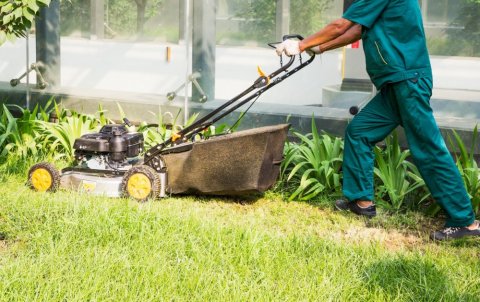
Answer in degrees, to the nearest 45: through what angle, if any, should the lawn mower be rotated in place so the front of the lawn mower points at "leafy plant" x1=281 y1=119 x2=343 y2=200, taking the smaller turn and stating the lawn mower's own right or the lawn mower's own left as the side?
approximately 180°

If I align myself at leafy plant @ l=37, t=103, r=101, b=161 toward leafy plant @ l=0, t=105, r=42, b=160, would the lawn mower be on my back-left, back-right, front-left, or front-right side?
back-left

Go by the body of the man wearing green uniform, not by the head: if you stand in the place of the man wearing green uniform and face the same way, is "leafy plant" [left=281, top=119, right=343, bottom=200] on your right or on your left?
on your right

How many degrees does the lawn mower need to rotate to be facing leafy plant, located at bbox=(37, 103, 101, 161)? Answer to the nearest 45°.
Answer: approximately 45° to its right

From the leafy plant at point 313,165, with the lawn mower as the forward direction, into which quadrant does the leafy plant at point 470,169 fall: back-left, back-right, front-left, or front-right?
back-left

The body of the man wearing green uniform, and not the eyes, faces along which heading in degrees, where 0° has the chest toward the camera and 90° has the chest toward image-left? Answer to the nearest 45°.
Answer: approximately 90°

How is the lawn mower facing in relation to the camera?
to the viewer's left

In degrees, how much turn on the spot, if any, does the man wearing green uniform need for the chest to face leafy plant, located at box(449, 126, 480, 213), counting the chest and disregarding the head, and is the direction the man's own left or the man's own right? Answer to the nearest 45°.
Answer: approximately 135° to the man's own right
